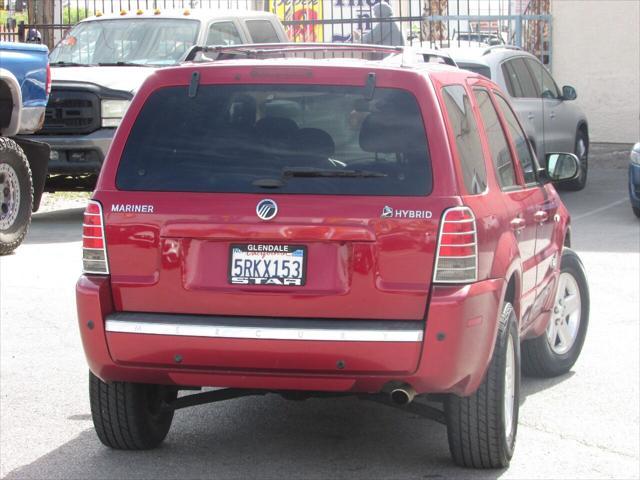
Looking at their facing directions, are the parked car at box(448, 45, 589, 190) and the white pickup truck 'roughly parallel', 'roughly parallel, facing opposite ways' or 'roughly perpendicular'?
roughly parallel, facing opposite ways

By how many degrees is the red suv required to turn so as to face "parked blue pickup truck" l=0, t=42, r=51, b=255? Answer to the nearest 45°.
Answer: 0° — it already faces it

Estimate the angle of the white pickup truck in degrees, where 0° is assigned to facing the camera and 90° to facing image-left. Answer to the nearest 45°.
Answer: approximately 45°

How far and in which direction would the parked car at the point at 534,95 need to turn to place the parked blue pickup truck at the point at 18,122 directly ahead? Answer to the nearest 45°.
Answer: approximately 180°

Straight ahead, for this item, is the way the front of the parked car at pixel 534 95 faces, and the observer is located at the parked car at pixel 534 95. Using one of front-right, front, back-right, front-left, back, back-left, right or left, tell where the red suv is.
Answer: back-right

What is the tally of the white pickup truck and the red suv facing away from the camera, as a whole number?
1

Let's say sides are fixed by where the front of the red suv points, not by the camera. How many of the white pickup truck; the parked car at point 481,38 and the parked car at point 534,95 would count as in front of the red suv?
3

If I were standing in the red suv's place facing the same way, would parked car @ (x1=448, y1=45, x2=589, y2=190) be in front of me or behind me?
in front

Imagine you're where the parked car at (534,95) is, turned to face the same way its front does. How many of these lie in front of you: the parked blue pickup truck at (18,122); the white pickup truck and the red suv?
0

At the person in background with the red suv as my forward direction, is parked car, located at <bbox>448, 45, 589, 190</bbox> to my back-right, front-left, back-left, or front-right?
front-left

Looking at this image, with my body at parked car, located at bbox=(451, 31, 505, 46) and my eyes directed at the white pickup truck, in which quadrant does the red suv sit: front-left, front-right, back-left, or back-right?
front-left

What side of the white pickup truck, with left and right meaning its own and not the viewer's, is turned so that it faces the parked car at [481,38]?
back

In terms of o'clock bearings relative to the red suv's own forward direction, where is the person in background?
The person in background is roughly at 12 o'clock from the red suv.

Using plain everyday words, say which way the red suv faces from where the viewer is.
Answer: facing away from the viewer

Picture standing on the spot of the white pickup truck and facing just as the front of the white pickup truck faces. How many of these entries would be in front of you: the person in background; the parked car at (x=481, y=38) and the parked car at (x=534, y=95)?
0

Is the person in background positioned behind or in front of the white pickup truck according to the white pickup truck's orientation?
behind

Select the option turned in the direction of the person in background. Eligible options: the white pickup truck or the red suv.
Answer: the red suv
